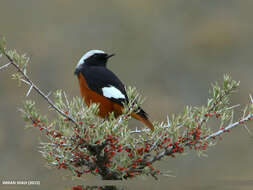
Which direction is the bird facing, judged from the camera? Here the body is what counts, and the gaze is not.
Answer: to the viewer's left
